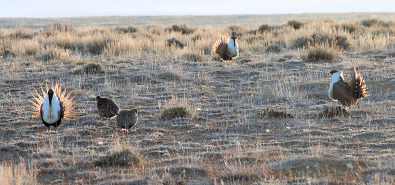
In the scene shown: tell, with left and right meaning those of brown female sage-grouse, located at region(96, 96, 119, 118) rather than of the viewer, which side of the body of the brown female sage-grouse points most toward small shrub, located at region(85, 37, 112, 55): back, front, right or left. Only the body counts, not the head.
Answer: right

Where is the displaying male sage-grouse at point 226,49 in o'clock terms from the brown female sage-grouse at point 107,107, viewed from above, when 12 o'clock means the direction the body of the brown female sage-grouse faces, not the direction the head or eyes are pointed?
The displaying male sage-grouse is roughly at 4 o'clock from the brown female sage-grouse.

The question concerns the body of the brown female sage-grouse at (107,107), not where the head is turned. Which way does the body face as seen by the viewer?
to the viewer's left

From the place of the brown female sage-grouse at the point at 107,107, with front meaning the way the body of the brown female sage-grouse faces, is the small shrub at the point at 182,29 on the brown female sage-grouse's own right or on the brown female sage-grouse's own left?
on the brown female sage-grouse's own right

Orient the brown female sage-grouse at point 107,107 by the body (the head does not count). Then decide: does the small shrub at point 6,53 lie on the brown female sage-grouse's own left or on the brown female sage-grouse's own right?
on the brown female sage-grouse's own right

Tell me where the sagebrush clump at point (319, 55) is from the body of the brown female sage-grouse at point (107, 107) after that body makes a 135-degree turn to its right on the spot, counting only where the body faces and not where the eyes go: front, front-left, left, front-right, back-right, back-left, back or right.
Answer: front

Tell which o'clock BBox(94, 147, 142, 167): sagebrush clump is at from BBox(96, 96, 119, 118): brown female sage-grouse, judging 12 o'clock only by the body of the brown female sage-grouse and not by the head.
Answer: The sagebrush clump is roughly at 9 o'clock from the brown female sage-grouse.

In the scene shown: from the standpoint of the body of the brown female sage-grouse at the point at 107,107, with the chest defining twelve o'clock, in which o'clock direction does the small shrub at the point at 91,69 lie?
The small shrub is roughly at 3 o'clock from the brown female sage-grouse.

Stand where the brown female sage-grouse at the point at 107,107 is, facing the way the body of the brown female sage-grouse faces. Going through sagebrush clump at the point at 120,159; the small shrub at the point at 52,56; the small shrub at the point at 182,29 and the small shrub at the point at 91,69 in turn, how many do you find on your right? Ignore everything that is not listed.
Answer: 3

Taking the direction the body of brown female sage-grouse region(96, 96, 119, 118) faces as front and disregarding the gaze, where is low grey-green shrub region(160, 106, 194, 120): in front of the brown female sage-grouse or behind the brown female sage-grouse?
behind

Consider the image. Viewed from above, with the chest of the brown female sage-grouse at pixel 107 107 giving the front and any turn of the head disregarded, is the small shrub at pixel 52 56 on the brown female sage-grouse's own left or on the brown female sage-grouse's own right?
on the brown female sage-grouse's own right

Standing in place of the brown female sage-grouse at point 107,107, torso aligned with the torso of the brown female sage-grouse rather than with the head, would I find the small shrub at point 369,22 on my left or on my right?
on my right
